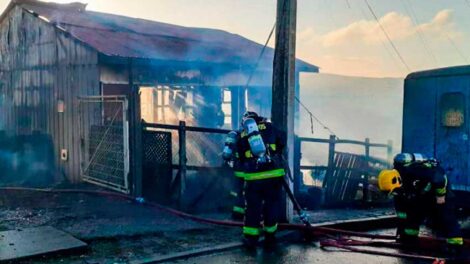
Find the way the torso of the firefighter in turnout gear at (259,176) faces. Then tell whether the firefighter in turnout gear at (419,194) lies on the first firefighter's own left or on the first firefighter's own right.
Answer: on the first firefighter's own right

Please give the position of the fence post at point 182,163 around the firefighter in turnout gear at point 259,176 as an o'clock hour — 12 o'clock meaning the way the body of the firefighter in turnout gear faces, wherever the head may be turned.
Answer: The fence post is roughly at 11 o'clock from the firefighter in turnout gear.

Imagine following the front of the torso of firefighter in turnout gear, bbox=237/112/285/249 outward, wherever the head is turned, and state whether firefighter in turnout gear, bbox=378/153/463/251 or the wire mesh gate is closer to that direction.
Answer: the wire mesh gate

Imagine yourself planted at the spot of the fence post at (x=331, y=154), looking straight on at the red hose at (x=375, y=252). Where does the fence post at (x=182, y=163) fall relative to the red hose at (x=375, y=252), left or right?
right

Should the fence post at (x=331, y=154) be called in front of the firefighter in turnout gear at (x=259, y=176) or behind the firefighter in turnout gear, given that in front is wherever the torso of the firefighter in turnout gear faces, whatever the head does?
in front

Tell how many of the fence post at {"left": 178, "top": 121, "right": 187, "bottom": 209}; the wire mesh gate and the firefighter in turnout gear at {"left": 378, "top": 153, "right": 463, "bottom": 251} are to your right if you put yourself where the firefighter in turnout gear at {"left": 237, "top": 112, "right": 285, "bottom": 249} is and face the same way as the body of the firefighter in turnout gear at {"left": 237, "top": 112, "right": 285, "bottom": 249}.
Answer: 1

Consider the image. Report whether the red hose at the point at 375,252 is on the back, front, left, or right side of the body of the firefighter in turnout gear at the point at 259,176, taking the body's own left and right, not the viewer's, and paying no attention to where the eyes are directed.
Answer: right

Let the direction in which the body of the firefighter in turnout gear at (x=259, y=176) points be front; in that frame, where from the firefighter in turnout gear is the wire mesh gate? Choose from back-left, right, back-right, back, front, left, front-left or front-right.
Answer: front-left

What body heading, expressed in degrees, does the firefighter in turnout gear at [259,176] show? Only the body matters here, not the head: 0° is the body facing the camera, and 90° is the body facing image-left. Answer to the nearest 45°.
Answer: approximately 180°
